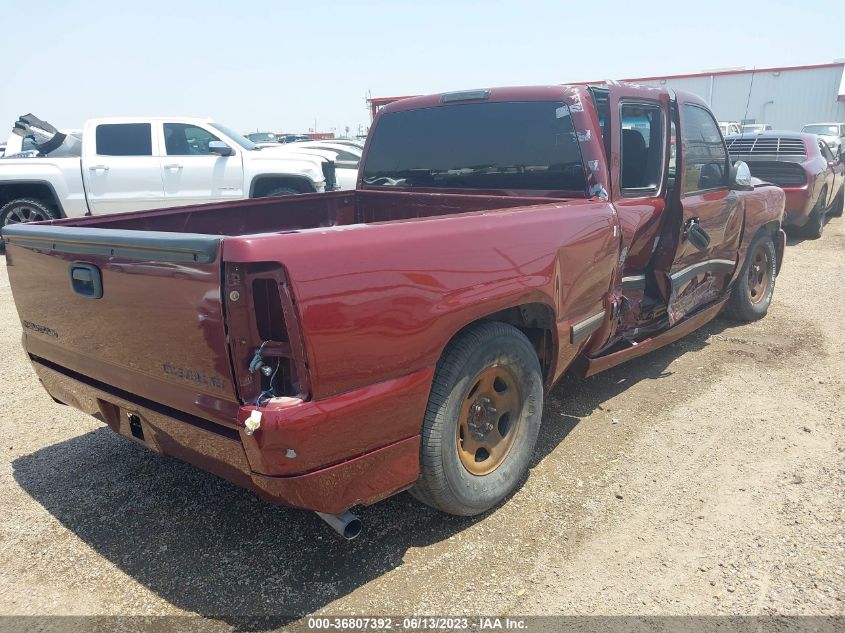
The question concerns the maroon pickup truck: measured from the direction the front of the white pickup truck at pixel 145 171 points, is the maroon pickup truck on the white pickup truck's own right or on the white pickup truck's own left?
on the white pickup truck's own right

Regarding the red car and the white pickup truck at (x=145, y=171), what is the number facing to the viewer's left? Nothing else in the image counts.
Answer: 0

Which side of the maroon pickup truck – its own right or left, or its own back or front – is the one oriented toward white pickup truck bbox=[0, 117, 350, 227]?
left

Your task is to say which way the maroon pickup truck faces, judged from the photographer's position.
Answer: facing away from the viewer and to the right of the viewer

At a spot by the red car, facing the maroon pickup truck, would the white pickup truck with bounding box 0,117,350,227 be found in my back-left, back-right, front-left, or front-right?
front-right

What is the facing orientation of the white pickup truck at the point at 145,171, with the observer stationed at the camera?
facing to the right of the viewer

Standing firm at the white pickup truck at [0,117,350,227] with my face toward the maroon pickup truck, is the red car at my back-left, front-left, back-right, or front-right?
front-left

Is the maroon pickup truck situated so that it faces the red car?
yes

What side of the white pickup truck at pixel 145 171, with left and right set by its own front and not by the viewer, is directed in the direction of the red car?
front

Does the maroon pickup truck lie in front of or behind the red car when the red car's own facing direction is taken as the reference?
behind

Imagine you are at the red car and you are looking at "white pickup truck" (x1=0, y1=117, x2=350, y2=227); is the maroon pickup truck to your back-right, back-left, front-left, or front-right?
front-left

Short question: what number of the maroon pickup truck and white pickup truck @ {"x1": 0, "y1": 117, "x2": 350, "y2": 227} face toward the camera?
0

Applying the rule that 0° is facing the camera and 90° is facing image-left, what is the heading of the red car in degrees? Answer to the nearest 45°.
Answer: approximately 225°

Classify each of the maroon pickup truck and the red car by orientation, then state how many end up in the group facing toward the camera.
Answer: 0
